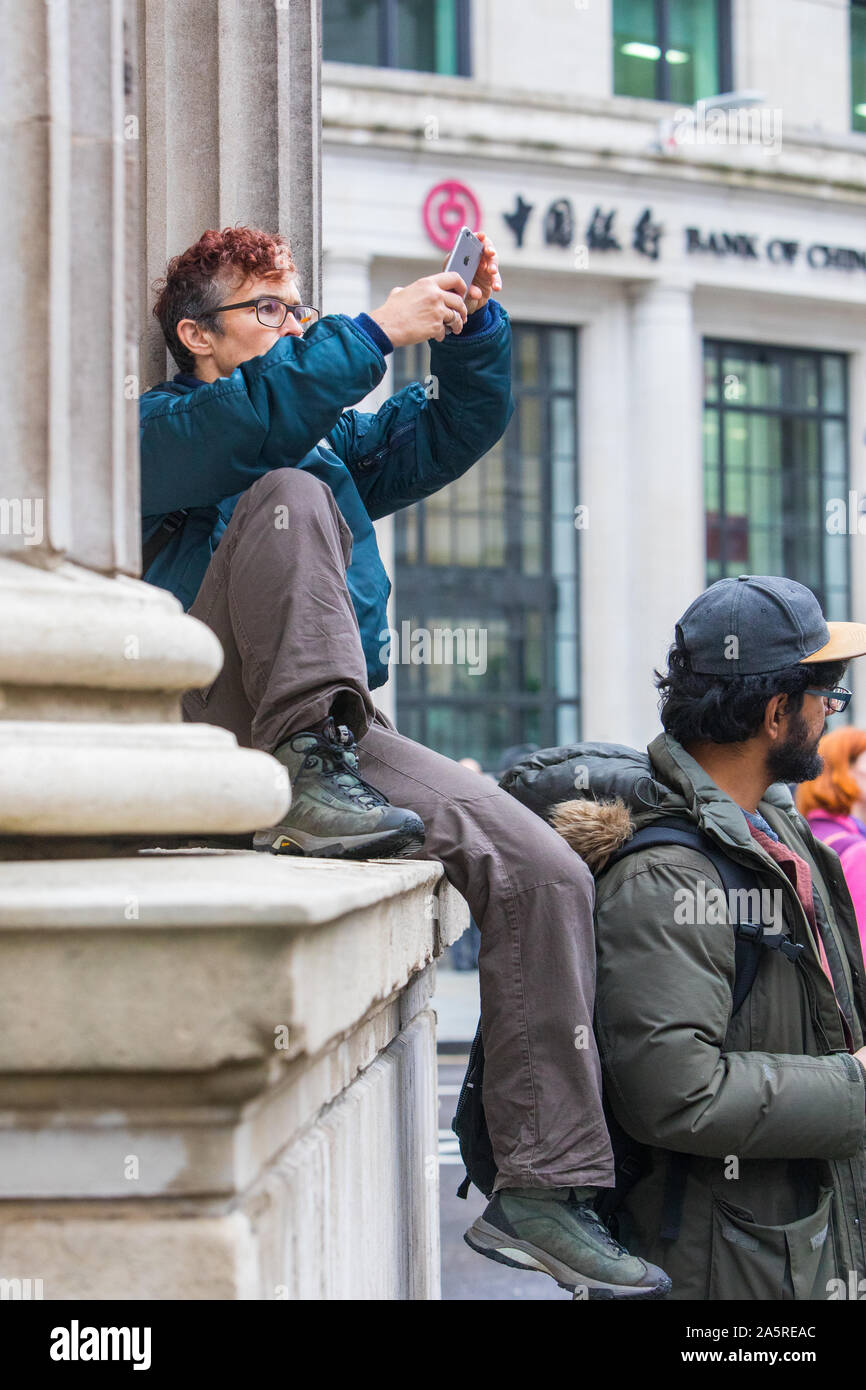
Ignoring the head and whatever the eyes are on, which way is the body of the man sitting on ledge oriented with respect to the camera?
to the viewer's right

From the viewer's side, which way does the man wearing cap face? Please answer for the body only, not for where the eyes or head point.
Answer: to the viewer's right

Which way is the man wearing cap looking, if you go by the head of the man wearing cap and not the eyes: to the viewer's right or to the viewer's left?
to the viewer's right

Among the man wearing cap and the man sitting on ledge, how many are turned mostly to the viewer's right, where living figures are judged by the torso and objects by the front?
2

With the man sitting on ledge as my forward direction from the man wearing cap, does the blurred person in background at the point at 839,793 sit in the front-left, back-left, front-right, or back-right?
back-right
